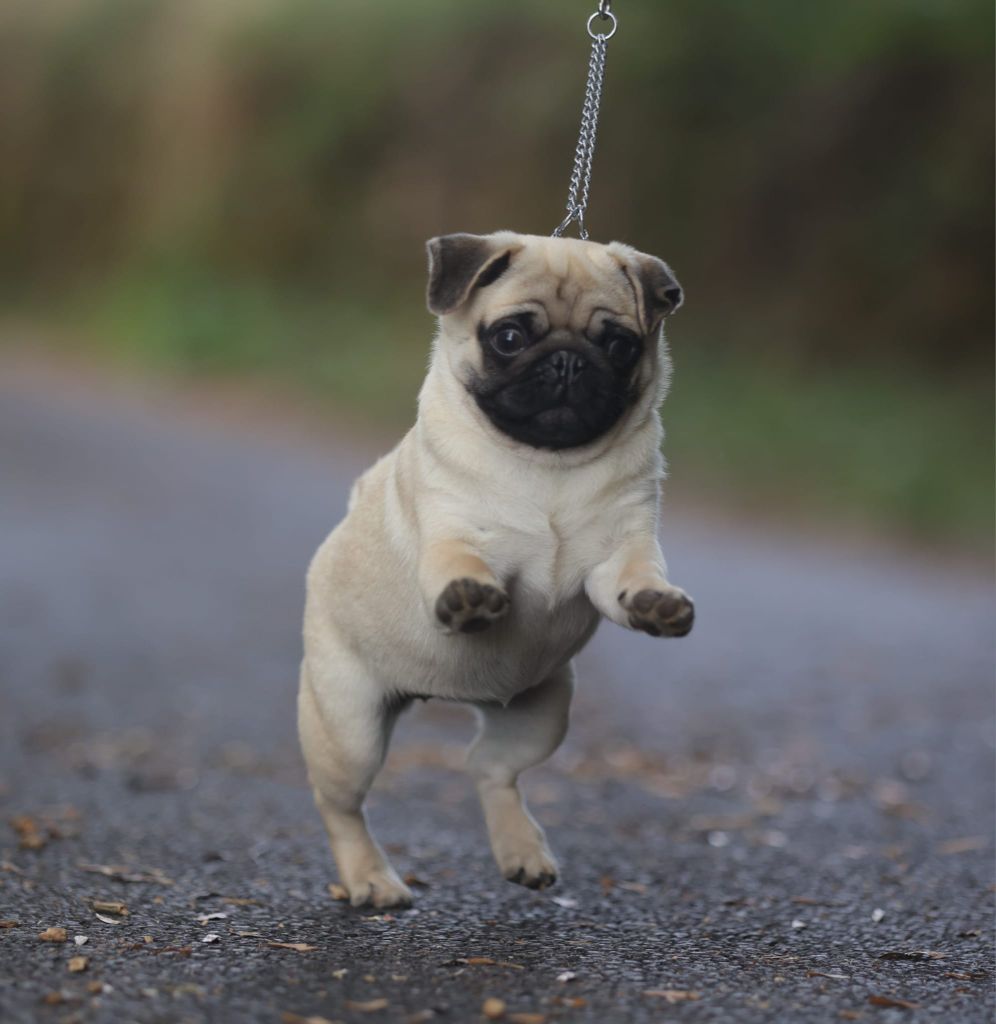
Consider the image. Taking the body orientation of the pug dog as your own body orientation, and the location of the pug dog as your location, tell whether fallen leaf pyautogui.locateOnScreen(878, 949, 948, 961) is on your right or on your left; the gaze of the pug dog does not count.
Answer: on your left

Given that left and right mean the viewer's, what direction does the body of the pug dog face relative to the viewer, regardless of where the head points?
facing the viewer and to the right of the viewer

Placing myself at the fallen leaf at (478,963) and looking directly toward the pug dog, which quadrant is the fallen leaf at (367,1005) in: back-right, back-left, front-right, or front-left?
back-left

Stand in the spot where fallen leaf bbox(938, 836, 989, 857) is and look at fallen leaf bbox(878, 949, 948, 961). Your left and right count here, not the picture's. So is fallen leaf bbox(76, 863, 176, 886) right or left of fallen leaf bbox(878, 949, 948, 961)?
right

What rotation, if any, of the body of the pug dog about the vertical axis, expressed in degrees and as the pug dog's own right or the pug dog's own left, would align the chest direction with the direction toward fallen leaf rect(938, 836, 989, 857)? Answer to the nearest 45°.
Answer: approximately 90° to the pug dog's own left
